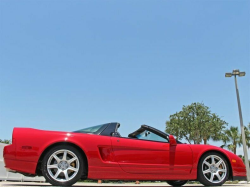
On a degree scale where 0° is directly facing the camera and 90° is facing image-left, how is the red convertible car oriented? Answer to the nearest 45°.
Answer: approximately 270°

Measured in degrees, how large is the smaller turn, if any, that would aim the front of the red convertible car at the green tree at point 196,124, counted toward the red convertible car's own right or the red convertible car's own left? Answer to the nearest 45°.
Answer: approximately 90° to the red convertible car's own left

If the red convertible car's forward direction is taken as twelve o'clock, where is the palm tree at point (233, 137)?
The palm tree is roughly at 10 o'clock from the red convertible car.
